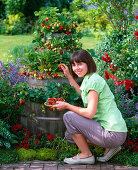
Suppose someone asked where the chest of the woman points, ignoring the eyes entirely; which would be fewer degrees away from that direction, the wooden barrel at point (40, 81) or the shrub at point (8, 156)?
the shrub

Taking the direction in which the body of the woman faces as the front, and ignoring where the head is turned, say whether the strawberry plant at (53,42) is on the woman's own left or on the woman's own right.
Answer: on the woman's own right

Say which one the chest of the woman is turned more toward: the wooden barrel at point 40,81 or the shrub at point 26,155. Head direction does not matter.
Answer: the shrub

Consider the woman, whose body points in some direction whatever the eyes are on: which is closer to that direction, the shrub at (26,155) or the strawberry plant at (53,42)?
the shrub

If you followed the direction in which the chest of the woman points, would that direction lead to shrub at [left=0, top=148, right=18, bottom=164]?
yes

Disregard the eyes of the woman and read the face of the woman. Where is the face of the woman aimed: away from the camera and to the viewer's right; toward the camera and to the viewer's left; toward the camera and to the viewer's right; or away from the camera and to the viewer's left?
toward the camera and to the viewer's left

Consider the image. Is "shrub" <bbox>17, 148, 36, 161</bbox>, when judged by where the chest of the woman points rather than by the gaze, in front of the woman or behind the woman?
in front

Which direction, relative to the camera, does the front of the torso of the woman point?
to the viewer's left
